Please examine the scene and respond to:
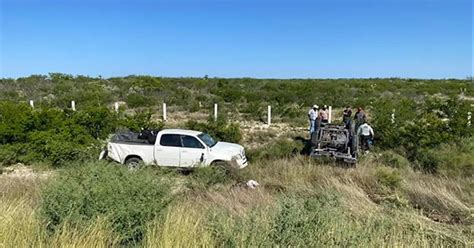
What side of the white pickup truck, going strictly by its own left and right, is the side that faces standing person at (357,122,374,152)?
front

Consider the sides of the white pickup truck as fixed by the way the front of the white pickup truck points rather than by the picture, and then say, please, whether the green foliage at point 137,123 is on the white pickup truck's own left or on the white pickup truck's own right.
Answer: on the white pickup truck's own left

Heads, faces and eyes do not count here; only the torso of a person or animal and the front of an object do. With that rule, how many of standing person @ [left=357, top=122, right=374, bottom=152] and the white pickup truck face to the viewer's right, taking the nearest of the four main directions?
1

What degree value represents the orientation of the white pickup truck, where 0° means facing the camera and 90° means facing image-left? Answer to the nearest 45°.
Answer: approximately 270°

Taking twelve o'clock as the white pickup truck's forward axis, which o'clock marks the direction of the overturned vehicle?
The overturned vehicle is roughly at 12 o'clock from the white pickup truck.

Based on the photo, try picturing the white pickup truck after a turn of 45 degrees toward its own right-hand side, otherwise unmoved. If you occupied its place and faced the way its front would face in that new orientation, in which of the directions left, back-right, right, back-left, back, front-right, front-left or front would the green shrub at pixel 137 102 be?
back-left

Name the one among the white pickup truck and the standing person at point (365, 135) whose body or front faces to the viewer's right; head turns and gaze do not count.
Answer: the white pickup truck

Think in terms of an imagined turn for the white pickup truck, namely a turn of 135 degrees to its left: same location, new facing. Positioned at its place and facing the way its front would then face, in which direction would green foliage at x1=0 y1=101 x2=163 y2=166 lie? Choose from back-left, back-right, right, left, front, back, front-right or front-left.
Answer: front

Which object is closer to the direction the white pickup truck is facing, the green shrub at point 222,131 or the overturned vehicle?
the overturned vehicle

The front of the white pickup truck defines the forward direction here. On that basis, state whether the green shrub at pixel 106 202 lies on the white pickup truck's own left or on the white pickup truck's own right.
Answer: on the white pickup truck's own right
